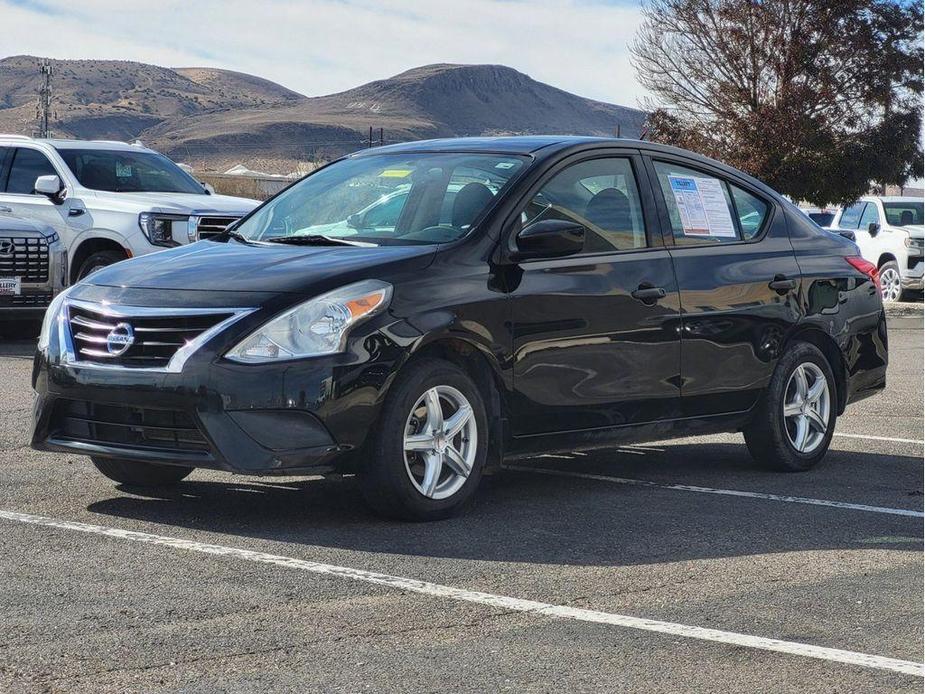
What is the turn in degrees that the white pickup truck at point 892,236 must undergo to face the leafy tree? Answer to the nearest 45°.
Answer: approximately 135° to its left

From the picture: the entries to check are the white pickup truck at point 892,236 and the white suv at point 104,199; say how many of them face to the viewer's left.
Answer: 0

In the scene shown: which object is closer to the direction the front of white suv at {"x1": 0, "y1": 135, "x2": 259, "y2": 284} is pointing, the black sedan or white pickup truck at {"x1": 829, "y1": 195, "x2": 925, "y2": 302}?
the black sedan

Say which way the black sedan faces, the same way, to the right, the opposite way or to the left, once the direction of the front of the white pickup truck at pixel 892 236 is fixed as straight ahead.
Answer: to the right

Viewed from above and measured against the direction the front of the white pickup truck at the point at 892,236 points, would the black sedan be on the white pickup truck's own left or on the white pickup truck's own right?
on the white pickup truck's own right

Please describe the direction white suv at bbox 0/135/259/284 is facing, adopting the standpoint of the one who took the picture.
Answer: facing the viewer and to the right of the viewer

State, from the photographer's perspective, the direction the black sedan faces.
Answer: facing the viewer and to the left of the viewer

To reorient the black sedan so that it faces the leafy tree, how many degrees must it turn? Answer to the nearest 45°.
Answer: approximately 135° to its right

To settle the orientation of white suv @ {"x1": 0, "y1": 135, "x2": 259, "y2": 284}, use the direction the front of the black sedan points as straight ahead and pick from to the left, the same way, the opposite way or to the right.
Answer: to the left

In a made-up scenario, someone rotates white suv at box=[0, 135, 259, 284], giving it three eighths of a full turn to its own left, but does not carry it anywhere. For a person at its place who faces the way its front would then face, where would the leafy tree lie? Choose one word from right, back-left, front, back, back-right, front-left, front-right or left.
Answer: front-right

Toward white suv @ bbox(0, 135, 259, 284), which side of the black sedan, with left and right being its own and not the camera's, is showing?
right
